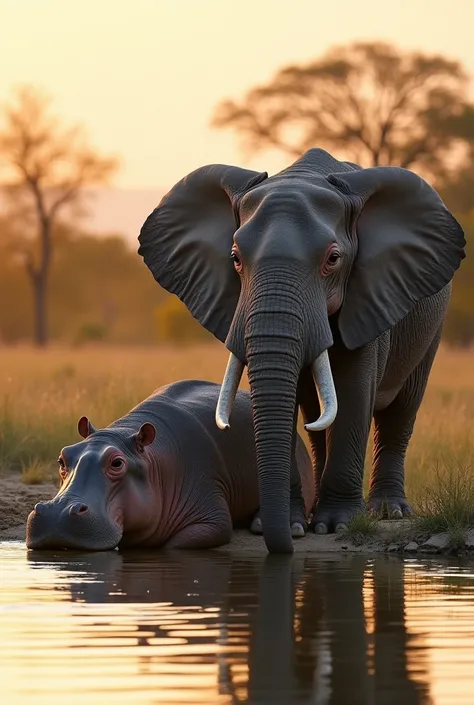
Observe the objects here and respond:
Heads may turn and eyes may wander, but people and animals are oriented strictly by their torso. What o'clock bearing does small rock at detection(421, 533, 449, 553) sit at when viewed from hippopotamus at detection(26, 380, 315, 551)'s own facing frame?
The small rock is roughly at 8 o'clock from the hippopotamus.

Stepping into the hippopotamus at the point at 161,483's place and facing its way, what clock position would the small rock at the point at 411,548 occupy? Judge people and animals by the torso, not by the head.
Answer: The small rock is roughly at 8 o'clock from the hippopotamus.

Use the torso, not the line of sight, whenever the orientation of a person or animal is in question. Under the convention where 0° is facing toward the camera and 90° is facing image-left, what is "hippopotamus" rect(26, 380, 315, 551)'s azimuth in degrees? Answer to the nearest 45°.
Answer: approximately 45°

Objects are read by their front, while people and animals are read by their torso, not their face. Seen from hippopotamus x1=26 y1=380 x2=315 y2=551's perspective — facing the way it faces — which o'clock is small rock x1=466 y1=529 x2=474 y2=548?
The small rock is roughly at 8 o'clock from the hippopotamus.
